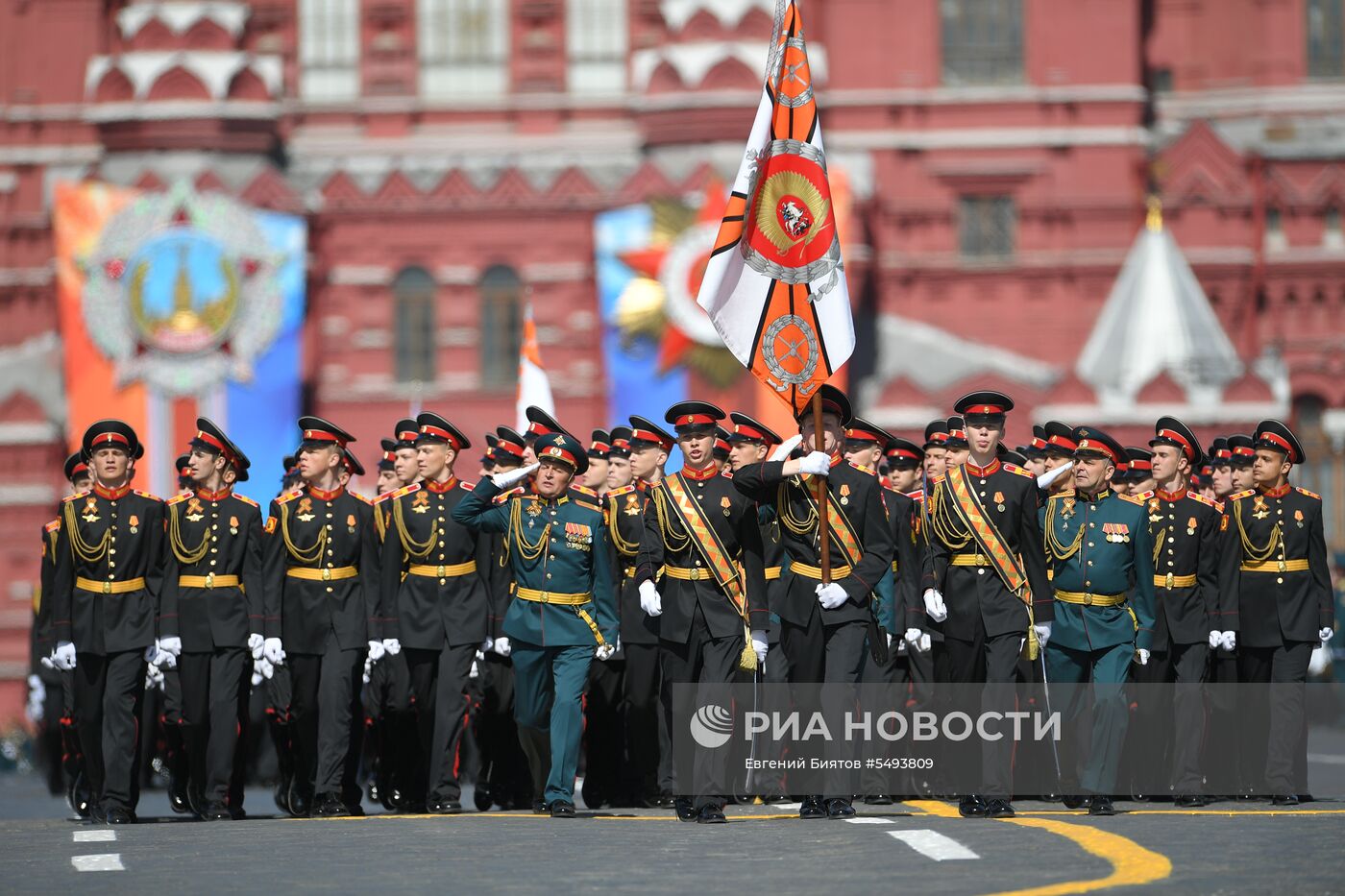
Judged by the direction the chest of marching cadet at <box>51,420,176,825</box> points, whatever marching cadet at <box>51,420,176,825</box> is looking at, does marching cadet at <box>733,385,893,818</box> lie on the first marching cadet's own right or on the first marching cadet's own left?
on the first marching cadet's own left

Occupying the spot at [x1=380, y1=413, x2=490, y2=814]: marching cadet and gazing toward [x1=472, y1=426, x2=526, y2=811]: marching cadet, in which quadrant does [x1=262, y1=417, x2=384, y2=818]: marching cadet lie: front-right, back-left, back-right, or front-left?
back-left

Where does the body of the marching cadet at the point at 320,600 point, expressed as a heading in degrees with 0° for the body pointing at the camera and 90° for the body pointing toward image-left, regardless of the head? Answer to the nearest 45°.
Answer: approximately 0°

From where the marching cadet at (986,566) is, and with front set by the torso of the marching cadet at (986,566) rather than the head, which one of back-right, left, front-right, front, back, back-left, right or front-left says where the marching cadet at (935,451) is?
back

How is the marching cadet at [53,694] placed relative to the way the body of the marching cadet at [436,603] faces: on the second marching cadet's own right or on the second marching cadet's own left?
on the second marching cadet's own right

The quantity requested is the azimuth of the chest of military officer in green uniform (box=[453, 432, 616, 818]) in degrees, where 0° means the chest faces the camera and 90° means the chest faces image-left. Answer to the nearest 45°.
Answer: approximately 0°

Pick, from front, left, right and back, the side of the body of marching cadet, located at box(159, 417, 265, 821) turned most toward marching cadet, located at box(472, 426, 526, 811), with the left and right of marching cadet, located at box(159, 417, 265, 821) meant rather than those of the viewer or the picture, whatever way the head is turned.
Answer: left
